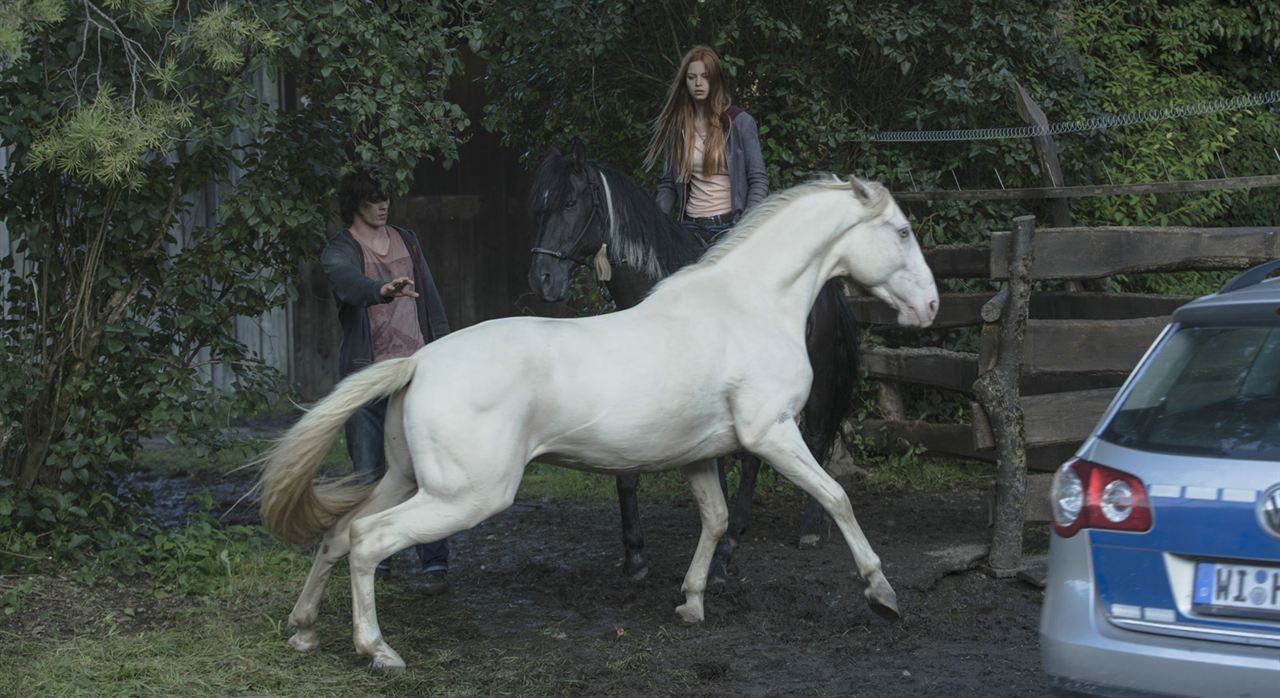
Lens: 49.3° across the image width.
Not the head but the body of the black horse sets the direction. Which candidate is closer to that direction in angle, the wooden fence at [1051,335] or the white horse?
the white horse

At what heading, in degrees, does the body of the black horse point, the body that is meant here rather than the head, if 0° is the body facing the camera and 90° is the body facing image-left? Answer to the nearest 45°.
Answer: approximately 45°

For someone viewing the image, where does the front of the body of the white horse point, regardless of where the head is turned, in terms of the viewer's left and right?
facing to the right of the viewer

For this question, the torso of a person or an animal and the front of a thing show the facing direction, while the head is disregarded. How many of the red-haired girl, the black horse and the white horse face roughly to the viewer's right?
1

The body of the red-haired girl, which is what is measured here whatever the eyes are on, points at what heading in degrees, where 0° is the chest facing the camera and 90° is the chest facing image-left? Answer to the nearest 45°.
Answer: approximately 0°

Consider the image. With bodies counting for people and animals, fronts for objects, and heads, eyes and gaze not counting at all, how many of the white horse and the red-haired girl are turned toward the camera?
1

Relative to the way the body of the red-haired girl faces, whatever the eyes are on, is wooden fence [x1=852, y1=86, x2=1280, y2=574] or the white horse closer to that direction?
the white horse

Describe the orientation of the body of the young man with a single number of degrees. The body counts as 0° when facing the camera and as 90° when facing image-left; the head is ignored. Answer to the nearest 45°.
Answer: approximately 315°

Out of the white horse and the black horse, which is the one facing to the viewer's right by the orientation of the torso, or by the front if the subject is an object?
the white horse

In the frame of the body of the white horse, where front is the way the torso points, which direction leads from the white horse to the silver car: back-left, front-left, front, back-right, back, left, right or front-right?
front-right

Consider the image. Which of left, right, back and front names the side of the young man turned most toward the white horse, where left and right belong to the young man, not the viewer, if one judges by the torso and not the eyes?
front

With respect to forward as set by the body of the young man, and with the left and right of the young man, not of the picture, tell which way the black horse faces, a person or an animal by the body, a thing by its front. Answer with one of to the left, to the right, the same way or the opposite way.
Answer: to the right
